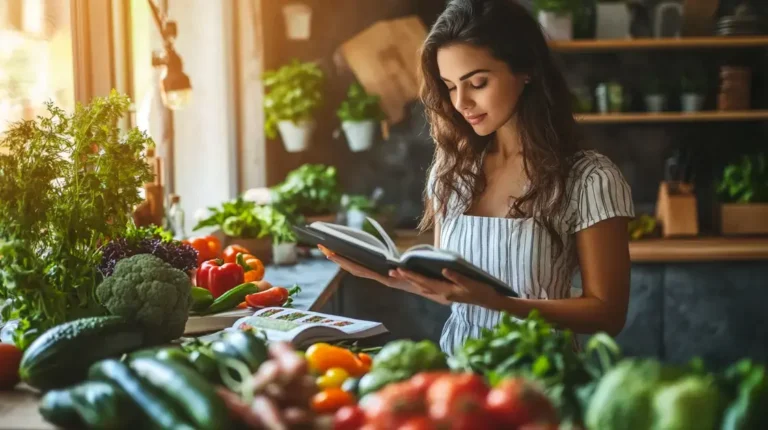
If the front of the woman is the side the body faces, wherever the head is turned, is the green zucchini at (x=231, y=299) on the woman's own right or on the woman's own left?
on the woman's own right

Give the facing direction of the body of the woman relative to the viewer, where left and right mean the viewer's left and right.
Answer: facing the viewer and to the left of the viewer

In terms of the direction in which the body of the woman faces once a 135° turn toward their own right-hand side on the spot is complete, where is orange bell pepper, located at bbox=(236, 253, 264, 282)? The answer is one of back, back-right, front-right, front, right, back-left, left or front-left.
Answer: front-left

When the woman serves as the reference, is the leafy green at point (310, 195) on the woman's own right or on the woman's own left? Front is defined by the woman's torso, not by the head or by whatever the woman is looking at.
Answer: on the woman's own right

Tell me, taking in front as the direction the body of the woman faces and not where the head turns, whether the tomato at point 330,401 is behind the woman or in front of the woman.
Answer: in front

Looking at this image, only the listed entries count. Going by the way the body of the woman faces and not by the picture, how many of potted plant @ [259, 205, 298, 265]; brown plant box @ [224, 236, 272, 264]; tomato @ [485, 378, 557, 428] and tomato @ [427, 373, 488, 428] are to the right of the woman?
2

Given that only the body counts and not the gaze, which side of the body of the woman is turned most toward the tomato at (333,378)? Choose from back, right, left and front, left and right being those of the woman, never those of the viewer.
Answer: front

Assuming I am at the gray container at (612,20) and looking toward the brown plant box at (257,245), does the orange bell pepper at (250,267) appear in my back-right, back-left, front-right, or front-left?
front-left

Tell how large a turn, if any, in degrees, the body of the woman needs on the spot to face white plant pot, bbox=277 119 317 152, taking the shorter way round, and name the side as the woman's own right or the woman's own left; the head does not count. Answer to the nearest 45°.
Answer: approximately 90° to the woman's own right

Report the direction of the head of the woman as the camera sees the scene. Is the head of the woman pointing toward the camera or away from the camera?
toward the camera

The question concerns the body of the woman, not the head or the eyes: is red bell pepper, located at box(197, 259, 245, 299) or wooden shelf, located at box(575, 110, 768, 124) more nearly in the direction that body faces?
the red bell pepper

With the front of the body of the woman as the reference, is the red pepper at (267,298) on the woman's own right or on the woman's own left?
on the woman's own right

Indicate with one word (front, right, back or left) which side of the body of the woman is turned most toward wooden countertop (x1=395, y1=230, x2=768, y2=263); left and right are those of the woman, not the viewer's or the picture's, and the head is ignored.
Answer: back

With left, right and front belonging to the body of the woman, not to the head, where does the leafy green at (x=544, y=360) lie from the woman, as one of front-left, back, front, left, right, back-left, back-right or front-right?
front-left

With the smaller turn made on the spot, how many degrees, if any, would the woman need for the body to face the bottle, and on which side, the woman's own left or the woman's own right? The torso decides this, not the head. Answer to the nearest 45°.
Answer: approximately 90° to the woman's own right

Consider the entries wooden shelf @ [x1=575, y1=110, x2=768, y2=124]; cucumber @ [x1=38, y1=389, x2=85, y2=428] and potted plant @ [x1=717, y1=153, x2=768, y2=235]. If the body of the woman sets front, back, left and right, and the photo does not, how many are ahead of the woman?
1

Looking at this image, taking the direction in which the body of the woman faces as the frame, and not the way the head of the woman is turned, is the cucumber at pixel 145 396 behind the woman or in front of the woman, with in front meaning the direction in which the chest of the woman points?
in front

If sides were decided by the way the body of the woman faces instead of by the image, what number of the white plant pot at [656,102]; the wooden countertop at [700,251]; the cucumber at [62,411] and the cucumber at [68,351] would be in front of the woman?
2
